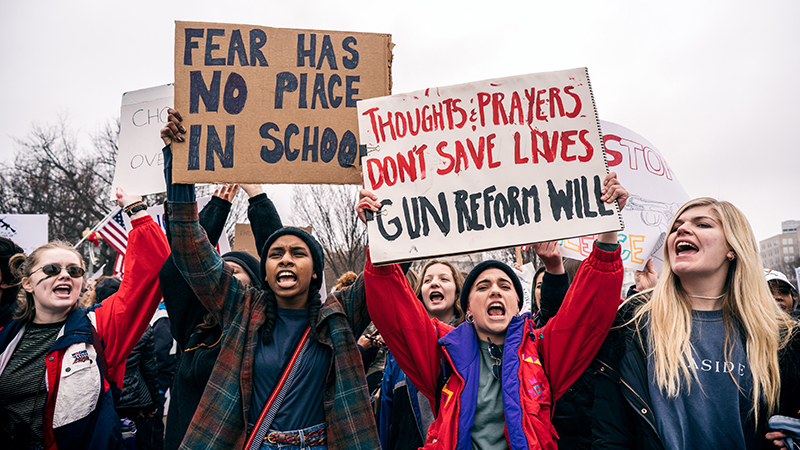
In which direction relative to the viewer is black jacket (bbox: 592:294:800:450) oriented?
toward the camera

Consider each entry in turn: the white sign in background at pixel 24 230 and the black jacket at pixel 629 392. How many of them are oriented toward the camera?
2

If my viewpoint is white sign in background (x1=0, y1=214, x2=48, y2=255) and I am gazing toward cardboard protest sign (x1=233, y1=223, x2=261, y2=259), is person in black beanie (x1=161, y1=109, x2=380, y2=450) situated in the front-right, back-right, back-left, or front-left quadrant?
front-right

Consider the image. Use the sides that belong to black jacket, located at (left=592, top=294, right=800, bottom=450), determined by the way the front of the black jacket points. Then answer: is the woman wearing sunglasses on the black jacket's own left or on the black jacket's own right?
on the black jacket's own right

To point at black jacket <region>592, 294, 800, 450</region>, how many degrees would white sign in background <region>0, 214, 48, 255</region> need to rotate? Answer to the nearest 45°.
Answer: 0° — it already faces it

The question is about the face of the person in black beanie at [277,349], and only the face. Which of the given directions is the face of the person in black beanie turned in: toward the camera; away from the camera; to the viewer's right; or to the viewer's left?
toward the camera

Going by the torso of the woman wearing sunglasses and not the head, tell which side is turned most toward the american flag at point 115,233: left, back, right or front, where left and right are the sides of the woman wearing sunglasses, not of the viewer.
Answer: back

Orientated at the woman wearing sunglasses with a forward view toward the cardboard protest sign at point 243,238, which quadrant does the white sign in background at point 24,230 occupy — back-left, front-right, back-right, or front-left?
front-left

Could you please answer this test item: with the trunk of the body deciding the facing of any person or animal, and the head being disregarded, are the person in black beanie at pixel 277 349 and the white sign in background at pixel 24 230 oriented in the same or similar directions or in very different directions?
same or similar directions

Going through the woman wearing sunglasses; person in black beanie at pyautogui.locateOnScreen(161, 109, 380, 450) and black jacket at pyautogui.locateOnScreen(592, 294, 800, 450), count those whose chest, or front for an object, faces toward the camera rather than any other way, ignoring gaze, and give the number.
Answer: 3

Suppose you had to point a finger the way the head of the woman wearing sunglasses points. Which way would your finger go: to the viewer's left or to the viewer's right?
to the viewer's right

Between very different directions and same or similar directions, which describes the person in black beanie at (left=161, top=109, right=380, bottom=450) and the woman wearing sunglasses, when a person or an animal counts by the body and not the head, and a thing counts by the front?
same or similar directions

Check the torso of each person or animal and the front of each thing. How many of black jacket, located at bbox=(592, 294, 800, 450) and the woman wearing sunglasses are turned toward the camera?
2

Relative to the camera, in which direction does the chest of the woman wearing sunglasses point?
toward the camera

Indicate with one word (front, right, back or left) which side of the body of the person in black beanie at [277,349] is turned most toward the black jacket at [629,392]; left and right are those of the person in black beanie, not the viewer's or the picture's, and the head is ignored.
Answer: left

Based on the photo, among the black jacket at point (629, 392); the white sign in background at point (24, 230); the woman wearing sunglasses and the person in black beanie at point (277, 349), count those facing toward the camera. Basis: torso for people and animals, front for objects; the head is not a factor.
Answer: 4
